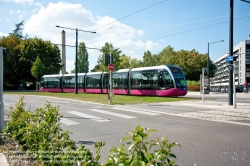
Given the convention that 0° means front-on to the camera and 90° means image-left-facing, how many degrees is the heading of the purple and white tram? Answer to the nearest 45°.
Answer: approximately 315°

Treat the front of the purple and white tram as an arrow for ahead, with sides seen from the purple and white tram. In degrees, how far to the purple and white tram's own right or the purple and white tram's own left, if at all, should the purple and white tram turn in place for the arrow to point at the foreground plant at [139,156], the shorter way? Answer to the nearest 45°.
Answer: approximately 45° to the purple and white tram's own right

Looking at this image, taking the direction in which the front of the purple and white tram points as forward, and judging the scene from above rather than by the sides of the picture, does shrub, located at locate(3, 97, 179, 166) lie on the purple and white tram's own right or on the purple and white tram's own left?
on the purple and white tram's own right
